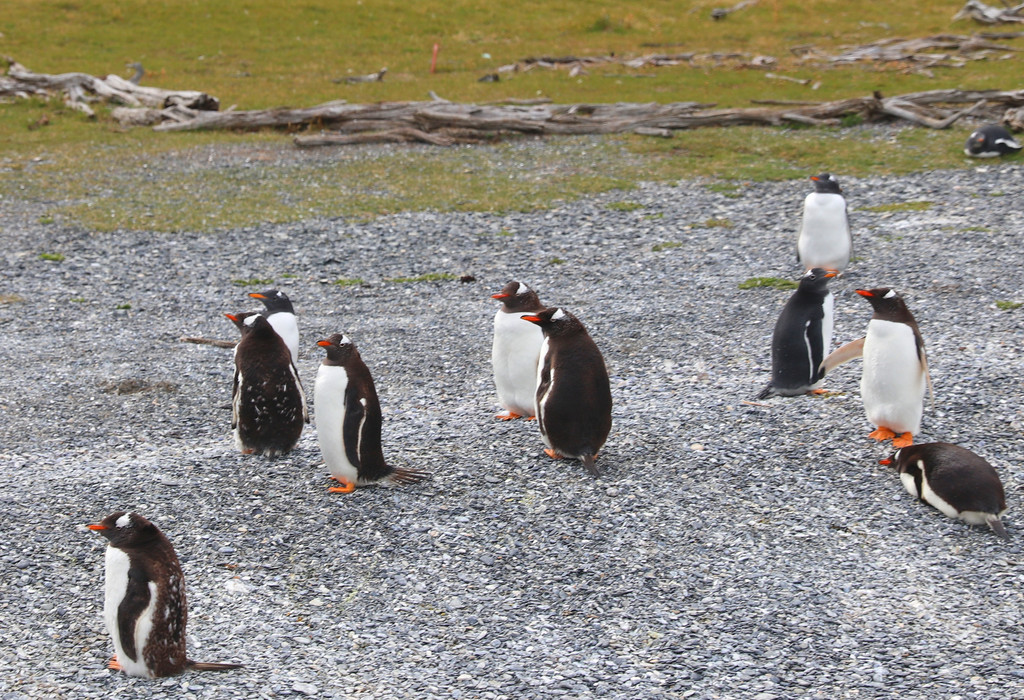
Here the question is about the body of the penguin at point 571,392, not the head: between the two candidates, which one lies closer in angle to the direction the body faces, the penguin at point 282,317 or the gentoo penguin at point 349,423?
the penguin

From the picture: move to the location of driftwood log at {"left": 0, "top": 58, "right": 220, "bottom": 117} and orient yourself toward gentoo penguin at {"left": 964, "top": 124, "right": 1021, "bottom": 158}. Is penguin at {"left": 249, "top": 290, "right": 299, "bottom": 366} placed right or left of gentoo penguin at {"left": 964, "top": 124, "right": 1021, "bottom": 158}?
right

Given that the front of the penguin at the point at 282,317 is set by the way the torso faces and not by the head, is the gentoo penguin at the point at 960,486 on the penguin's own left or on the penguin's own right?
on the penguin's own left

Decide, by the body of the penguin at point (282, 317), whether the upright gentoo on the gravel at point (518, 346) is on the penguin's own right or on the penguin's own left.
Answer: on the penguin's own left

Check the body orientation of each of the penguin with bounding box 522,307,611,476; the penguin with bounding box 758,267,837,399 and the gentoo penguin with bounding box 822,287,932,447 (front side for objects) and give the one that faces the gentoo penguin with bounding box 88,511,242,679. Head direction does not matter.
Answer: the gentoo penguin with bounding box 822,287,932,447

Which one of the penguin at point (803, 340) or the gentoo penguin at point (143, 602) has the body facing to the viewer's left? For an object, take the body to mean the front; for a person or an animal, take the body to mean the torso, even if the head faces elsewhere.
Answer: the gentoo penguin

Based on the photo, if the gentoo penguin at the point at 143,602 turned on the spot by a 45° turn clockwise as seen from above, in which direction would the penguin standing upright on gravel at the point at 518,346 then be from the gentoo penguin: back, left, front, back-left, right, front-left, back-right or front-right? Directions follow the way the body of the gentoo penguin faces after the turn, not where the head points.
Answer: right

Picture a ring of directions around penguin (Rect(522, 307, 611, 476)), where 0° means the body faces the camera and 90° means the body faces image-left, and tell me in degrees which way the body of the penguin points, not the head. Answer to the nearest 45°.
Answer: approximately 135°

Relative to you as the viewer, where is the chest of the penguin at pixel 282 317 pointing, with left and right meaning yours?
facing the viewer and to the left of the viewer

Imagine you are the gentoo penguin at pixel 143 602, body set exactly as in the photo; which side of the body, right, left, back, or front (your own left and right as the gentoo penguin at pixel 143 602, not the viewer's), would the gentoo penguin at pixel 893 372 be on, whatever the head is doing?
back

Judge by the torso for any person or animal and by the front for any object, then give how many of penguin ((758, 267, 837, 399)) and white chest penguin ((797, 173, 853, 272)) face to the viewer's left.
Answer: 0

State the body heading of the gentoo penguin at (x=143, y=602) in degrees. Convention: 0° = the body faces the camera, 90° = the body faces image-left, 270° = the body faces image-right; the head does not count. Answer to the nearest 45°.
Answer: approximately 90°

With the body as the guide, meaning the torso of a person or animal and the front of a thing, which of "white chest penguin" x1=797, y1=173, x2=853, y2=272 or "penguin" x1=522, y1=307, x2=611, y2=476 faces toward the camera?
the white chest penguin

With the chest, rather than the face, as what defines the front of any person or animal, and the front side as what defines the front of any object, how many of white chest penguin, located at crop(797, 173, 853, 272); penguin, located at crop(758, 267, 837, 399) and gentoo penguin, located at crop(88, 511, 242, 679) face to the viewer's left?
1

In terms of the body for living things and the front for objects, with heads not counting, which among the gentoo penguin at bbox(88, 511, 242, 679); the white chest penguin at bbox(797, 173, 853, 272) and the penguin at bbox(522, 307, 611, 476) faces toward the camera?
the white chest penguin

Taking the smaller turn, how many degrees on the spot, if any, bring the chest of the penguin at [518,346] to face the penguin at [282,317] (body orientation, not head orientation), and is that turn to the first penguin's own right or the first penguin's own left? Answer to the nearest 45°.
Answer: approximately 90° to the first penguin's own right

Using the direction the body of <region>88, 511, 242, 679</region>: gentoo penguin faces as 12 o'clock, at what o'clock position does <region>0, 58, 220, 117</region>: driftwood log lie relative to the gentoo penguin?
The driftwood log is roughly at 3 o'clock from the gentoo penguin.

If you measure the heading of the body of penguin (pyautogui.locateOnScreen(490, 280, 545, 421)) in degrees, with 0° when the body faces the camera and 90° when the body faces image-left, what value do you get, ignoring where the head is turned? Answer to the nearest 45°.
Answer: approximately 45°

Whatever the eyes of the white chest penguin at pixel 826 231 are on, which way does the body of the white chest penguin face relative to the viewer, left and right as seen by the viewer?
facing the viewer

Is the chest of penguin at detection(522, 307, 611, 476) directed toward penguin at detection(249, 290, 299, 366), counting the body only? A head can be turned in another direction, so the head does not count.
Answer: yes
